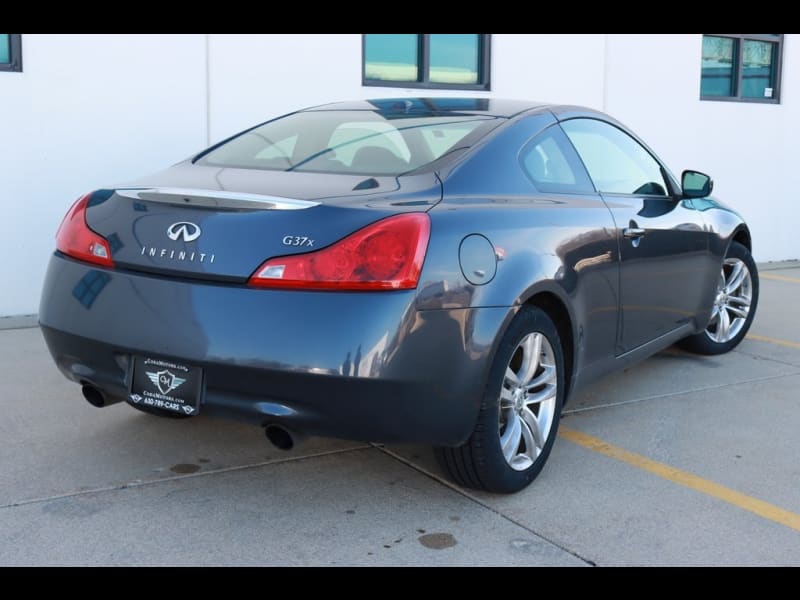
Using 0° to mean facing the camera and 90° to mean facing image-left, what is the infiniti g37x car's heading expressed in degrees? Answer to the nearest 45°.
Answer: approximately 225°
